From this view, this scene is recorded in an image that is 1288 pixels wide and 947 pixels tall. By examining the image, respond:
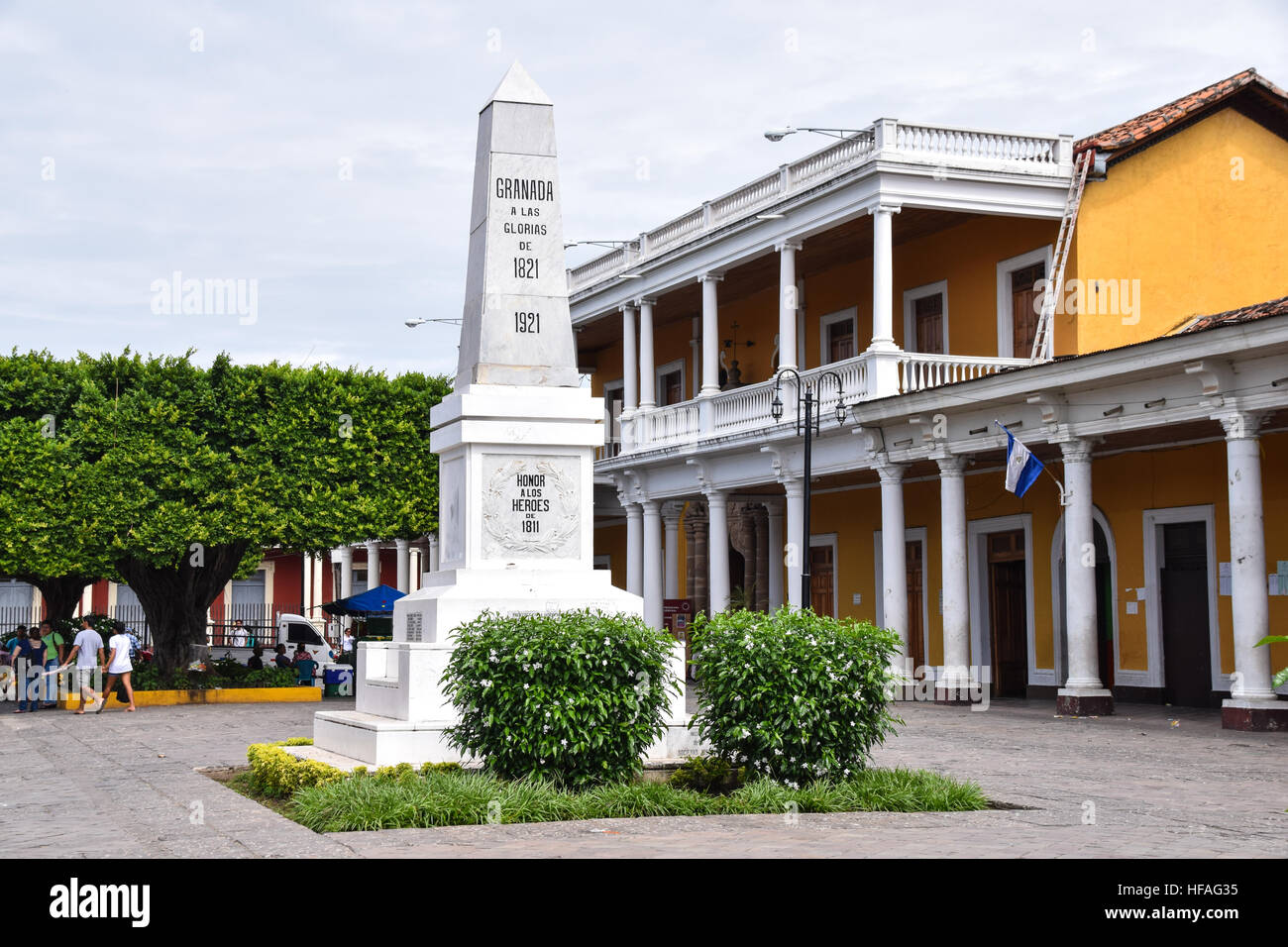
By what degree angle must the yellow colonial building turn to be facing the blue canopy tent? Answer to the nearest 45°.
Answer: approximately 90° to its right

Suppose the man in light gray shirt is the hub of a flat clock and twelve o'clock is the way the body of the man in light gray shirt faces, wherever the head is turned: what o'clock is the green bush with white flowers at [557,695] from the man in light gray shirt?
The green bush with white flowers is roughly at 7 o'clock from the man in light gray shirt.

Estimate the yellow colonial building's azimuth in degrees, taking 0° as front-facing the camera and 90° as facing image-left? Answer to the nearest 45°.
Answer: approximately 45°

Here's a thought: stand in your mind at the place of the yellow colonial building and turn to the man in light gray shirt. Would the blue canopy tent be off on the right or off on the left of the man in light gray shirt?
right

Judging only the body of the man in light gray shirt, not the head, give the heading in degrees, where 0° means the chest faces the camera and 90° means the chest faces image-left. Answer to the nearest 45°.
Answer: approximately 135°

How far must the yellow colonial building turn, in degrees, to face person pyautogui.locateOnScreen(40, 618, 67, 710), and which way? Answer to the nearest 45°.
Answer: approximately 45° to its right

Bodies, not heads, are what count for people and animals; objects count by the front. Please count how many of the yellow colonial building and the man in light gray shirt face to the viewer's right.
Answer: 0

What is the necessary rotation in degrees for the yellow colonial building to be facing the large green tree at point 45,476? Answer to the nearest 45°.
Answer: approximately 45° to its right

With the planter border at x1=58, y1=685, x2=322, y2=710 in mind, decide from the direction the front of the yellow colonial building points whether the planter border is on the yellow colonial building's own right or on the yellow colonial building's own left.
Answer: on the yellow colonial building's own right

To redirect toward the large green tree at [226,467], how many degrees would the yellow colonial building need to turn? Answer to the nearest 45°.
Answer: approximately 45° to its right

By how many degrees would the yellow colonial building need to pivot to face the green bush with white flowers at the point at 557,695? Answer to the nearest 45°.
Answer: approximately 45° to its left
